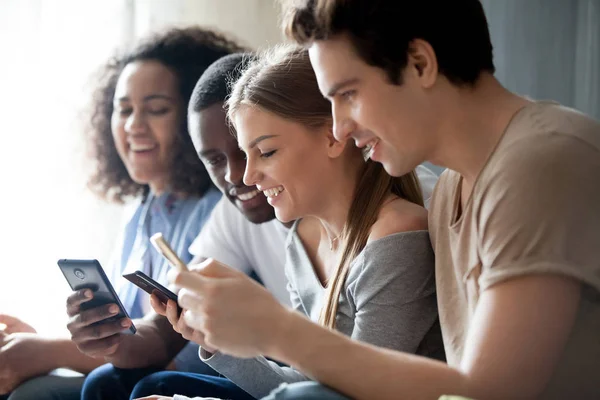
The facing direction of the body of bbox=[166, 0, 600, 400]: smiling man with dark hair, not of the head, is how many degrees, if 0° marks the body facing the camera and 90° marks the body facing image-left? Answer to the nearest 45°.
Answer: approximately 90°

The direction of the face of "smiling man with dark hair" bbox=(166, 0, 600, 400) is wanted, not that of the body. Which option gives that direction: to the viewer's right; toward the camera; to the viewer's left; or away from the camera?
to the viewer's left
